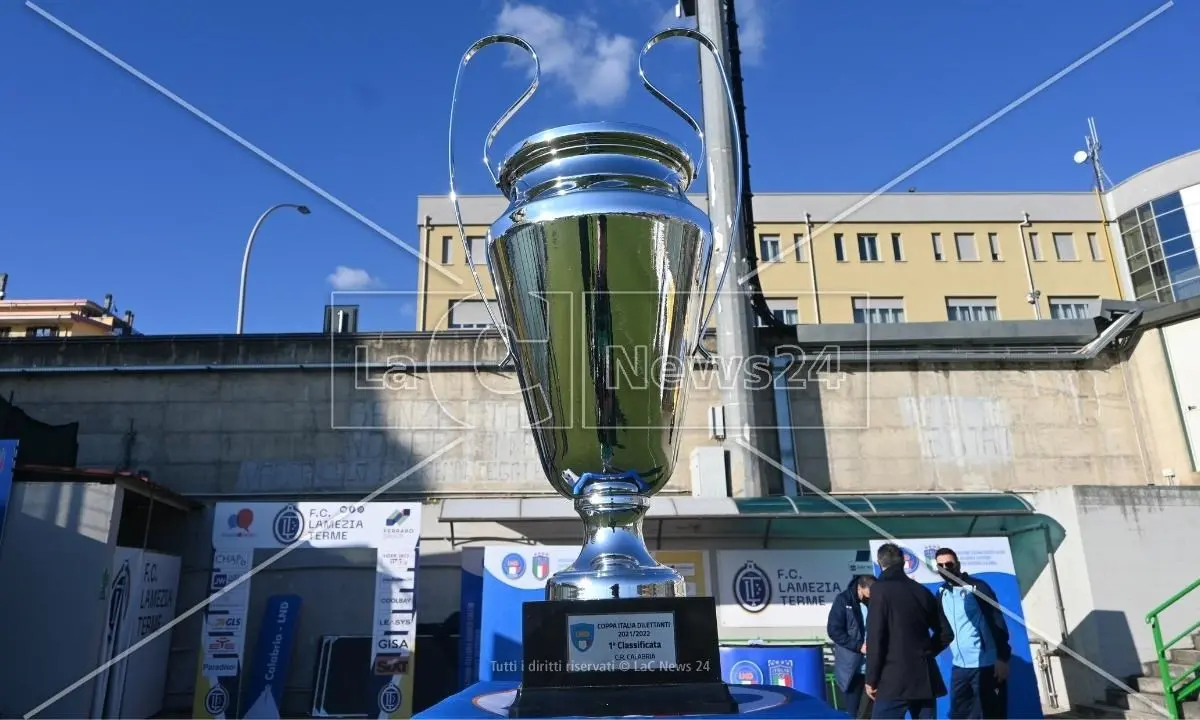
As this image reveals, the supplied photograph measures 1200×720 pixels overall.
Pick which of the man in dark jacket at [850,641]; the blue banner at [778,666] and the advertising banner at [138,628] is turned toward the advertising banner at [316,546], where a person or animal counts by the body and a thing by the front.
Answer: the advertising banner at [138,628]

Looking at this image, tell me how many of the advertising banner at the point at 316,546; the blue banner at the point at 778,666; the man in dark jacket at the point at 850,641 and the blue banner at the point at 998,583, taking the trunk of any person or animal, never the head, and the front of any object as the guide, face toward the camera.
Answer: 3

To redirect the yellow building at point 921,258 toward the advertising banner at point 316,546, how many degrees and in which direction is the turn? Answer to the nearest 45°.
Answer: approximately 45° to its right

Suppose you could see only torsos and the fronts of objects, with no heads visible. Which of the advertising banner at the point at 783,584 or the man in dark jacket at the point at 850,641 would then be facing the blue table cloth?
the advertising banner

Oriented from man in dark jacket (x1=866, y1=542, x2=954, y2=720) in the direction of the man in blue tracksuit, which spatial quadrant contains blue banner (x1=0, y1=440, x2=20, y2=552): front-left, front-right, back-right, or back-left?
back-left

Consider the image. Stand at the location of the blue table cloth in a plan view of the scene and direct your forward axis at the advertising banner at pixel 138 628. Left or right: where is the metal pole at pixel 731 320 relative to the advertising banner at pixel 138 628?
right

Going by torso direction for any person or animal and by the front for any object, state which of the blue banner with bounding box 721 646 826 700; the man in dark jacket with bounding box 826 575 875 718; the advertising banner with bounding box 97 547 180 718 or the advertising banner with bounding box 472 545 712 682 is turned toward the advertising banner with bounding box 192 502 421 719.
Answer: the advertising banner with bounding box 97 547 180 718

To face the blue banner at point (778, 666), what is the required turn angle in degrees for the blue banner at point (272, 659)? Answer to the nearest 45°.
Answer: approximately 45° to its left

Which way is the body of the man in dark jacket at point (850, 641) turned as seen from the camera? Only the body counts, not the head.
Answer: to the viewer's right

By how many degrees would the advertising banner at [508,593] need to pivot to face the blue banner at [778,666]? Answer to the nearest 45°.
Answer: approximately 90° to its left
